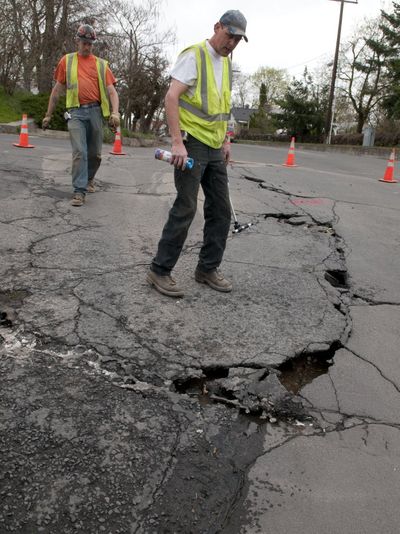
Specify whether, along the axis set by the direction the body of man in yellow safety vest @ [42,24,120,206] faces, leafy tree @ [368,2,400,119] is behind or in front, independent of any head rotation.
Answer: behind

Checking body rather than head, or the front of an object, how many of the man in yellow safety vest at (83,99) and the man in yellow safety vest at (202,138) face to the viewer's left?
0

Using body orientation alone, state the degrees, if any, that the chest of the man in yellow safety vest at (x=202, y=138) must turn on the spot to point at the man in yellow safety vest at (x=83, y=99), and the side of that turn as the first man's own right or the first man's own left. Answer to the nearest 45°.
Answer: approximately 180°

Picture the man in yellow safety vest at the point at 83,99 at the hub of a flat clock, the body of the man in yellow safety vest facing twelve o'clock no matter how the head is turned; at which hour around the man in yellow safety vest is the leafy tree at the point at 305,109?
The leafy tree is roughly at 7 o'clock from the man in yellow safety vest.

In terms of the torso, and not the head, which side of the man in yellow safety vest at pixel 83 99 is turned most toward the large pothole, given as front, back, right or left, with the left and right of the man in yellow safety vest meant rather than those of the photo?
front

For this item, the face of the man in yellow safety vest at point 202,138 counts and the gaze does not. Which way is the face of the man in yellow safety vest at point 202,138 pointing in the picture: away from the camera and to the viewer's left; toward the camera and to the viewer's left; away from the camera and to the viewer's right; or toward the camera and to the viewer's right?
toward the camera and to the viewer's right

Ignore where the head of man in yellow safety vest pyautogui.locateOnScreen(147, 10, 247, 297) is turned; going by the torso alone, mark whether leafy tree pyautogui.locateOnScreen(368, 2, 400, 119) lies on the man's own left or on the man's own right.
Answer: on the man's own left

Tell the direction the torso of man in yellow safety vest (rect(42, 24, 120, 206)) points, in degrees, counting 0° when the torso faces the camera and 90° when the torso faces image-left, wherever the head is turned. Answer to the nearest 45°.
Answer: approximately 0°

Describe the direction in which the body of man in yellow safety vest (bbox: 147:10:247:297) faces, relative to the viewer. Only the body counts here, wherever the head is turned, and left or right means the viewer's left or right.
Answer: facing the viewer and to the right of the viewer

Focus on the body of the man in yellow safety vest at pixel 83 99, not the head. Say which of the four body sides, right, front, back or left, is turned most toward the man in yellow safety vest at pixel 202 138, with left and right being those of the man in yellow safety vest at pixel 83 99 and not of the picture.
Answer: front

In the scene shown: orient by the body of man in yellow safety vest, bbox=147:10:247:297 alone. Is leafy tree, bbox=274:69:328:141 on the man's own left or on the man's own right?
on the man's own left

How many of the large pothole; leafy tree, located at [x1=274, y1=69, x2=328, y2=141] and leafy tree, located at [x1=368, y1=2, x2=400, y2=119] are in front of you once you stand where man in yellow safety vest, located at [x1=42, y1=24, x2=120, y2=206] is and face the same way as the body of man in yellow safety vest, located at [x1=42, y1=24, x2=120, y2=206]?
1

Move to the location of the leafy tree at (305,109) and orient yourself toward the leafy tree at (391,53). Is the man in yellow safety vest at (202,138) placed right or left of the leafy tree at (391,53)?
right
